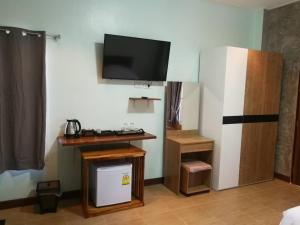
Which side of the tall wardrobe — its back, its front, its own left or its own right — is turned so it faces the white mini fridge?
right

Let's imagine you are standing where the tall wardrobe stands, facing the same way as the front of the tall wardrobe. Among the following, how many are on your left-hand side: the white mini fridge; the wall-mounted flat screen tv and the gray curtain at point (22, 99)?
0

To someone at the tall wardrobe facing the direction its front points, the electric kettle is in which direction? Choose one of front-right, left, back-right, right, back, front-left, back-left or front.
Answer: right

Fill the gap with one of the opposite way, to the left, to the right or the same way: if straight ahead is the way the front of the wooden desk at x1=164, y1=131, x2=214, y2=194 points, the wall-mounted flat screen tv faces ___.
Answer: the same way

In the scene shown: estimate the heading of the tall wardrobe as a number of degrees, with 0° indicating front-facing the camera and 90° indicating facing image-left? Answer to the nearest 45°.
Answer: approximately 315°

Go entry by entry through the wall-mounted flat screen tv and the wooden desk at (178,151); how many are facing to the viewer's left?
0
